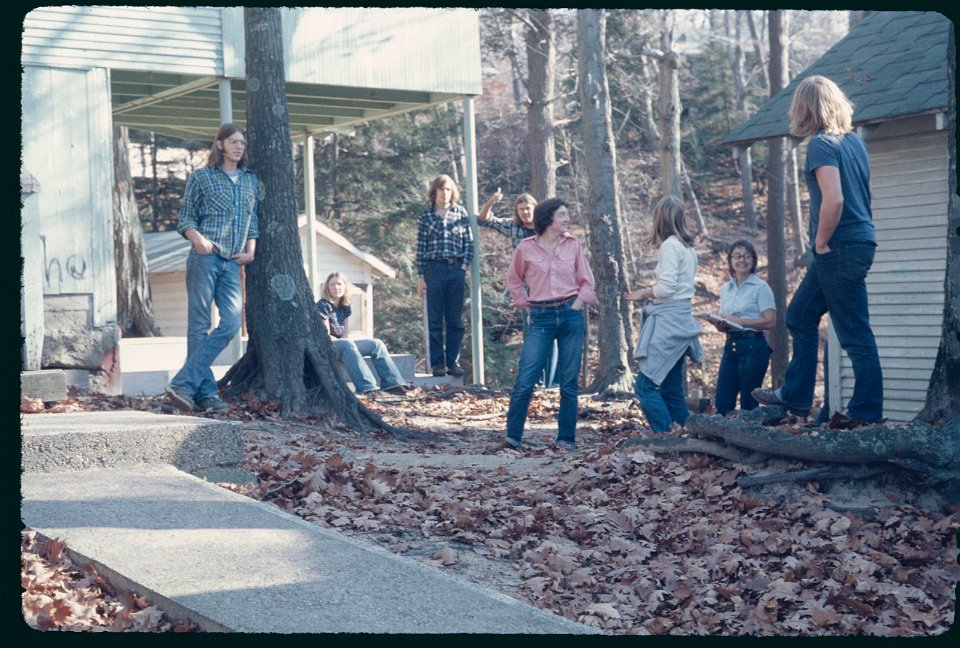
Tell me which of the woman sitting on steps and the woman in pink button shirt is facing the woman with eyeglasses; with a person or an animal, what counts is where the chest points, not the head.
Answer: the woman sitting on steps

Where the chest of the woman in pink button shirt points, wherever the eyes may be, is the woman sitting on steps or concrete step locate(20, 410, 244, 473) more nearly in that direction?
the concrete step

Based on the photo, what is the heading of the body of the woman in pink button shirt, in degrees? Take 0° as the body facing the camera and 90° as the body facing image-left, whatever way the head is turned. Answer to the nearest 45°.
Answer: approximately 0°

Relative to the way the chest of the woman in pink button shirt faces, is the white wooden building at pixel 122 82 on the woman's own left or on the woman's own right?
on the woman's own right

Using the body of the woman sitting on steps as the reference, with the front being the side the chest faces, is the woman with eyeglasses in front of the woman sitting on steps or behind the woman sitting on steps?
in front

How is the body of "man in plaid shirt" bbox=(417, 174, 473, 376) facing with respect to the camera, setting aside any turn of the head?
toward the camera

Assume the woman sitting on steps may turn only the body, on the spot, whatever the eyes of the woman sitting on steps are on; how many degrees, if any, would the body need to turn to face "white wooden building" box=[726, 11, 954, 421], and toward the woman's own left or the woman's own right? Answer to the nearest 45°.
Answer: approximately 45° to the woman's own left

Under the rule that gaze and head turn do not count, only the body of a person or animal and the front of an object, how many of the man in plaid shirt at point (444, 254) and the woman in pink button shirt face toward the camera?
2

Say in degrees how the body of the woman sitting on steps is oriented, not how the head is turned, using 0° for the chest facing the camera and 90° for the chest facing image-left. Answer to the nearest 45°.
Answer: approximately 315°

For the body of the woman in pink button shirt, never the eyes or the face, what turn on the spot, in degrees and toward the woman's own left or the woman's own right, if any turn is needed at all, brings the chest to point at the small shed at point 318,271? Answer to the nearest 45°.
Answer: approximately 180°

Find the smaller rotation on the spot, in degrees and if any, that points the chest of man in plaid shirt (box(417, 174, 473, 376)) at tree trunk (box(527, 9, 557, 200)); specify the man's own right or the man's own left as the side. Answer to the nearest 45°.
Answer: approximately 180°

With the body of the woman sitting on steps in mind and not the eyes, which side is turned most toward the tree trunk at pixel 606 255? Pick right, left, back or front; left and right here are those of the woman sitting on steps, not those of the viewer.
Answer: left
